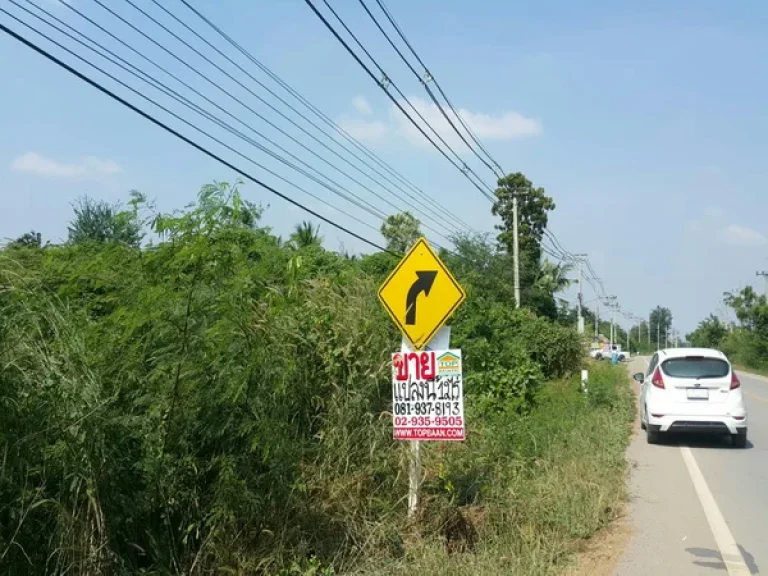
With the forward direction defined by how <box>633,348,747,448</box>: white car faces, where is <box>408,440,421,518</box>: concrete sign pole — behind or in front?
behind

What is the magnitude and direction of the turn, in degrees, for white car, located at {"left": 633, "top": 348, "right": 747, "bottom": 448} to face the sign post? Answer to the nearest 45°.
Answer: approximately 180°

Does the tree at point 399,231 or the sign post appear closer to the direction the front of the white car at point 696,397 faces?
the tree

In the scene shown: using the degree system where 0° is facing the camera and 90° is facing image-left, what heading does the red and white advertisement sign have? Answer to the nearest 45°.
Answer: approximately 0°

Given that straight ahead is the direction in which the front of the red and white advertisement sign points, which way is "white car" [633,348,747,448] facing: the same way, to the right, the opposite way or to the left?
the opposite way

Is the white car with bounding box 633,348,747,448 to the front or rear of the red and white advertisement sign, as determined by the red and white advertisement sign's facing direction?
to the rear

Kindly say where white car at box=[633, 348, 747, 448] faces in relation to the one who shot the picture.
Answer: facing away from the viewer

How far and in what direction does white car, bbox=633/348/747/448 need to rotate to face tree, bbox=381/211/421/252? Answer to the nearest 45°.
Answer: approximately 45° to its left

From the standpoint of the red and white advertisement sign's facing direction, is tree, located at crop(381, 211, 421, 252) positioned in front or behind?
behind
